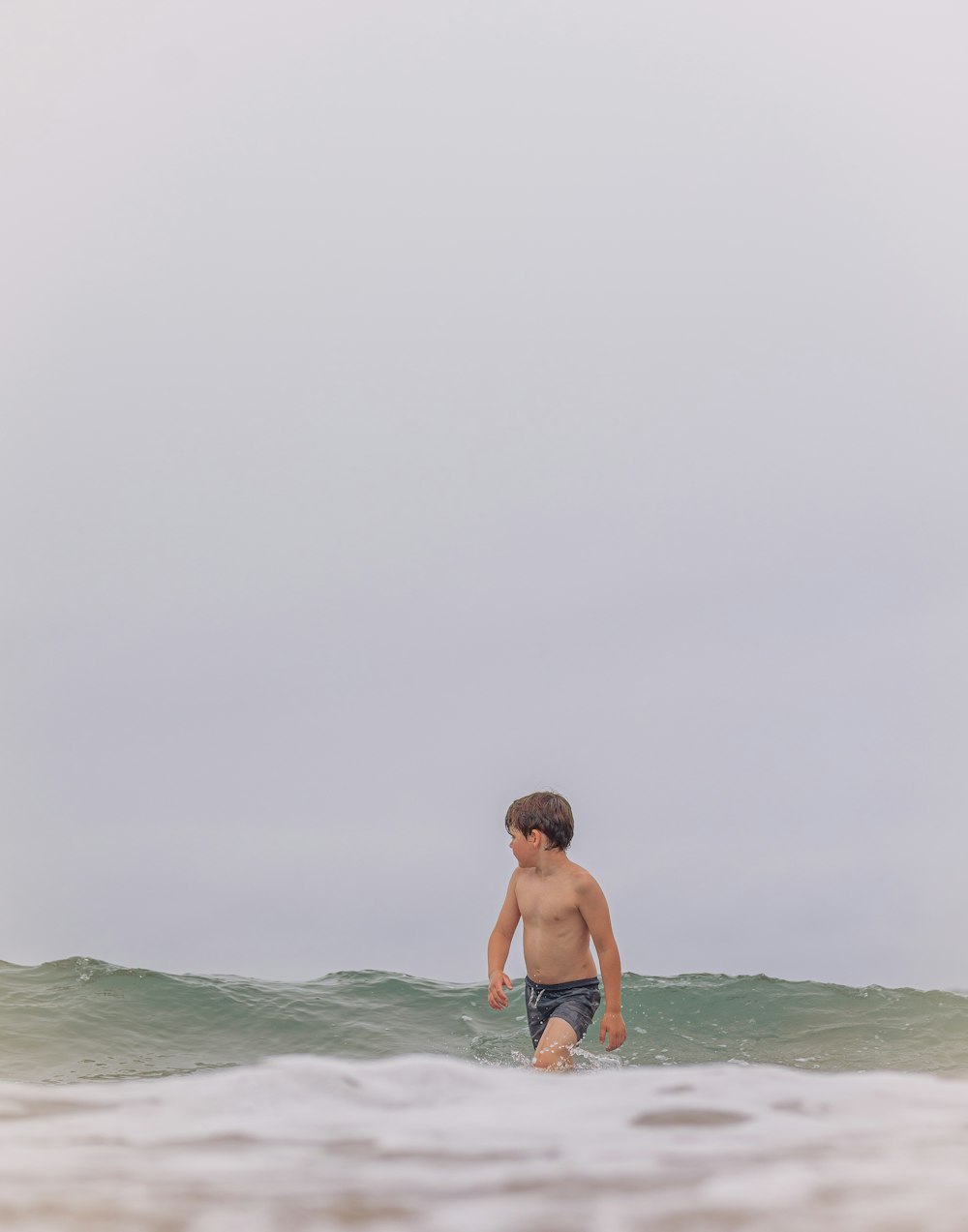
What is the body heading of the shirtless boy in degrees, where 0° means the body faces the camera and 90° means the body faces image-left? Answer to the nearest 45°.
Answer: approximately 45°
